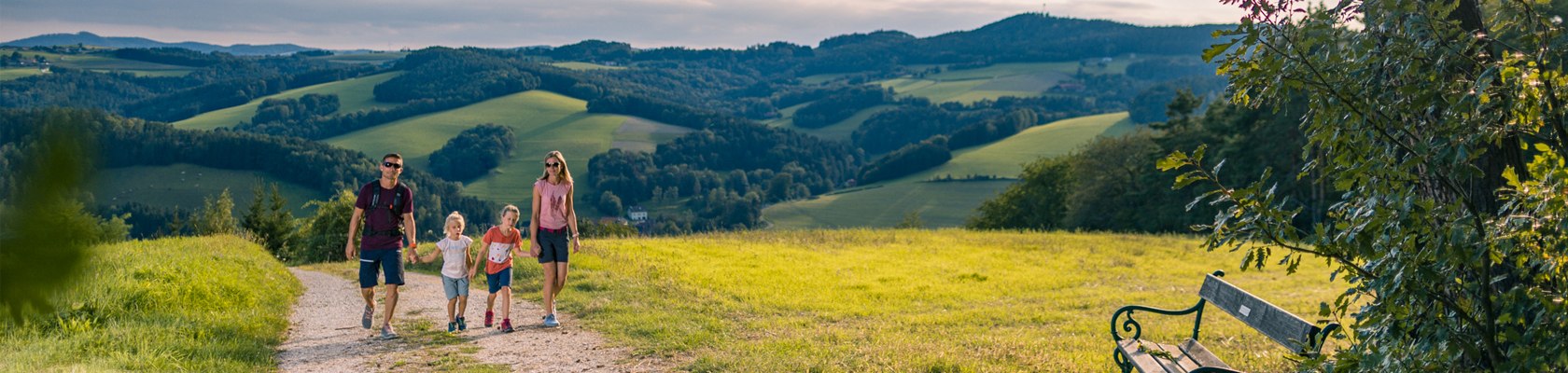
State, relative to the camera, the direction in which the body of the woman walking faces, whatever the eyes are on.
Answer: toward the camera

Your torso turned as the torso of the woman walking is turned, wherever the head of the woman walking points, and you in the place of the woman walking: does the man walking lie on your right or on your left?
on your right

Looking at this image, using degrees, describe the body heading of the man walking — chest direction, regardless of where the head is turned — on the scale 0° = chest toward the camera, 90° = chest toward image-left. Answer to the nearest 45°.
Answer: approximately 0°

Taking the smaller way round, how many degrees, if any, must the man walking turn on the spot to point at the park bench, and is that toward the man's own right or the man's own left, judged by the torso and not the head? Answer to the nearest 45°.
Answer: approximately 45° to the man's own left

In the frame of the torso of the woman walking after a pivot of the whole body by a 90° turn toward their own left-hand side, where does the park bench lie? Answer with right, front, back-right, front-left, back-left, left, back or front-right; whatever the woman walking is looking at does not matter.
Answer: front-right

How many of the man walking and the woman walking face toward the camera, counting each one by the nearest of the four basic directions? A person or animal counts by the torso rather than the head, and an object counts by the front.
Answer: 2
